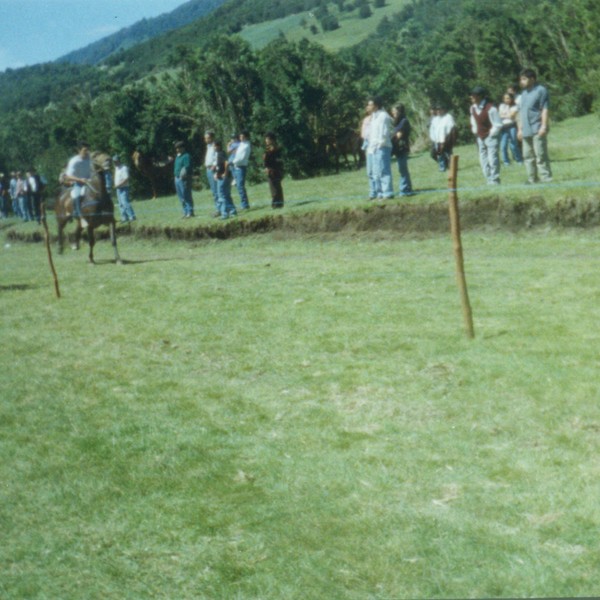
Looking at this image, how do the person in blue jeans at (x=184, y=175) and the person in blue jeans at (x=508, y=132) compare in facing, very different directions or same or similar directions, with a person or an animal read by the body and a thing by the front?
same or similar directions

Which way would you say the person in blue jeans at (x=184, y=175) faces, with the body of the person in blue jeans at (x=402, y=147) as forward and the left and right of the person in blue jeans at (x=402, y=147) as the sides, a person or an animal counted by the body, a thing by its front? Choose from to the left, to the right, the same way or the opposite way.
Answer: the same way

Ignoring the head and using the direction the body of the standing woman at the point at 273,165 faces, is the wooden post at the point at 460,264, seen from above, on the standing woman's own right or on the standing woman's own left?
on the standing woman's own left

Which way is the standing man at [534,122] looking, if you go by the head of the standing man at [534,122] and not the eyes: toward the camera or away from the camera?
toward the camera

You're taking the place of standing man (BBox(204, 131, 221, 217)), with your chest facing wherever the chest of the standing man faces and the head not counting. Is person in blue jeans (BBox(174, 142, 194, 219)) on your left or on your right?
on your right

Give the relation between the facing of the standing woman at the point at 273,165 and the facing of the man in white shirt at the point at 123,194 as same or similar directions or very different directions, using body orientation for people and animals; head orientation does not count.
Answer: same or similar directions

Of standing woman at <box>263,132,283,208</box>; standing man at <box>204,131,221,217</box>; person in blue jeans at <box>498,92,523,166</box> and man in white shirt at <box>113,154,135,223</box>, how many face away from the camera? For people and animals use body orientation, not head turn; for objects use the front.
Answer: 0

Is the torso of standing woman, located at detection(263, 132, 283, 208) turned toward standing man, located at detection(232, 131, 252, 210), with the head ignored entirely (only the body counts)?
no

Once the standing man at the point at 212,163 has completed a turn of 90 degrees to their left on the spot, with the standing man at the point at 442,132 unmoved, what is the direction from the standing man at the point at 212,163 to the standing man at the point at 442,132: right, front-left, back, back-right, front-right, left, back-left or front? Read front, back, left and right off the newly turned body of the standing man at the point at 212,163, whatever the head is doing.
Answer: front-left

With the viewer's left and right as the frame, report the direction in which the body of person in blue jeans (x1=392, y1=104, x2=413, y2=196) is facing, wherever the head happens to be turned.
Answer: facing the viewer and to the left of the viewer

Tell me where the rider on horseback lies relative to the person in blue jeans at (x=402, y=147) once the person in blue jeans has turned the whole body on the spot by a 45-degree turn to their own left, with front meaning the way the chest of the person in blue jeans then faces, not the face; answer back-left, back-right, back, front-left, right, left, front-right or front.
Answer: right

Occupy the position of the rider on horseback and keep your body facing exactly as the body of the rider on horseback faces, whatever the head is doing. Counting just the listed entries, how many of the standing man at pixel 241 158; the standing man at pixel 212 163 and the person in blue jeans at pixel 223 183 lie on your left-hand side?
3

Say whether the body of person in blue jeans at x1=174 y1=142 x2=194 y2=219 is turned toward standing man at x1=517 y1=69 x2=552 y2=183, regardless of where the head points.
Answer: no

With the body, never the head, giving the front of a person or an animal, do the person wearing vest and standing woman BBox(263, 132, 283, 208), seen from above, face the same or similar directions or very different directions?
same or similar directions

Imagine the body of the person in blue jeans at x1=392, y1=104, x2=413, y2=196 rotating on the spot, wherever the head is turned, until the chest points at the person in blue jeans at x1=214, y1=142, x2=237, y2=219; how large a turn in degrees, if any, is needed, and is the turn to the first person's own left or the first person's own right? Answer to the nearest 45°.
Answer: approximately 90° to the first person's own right

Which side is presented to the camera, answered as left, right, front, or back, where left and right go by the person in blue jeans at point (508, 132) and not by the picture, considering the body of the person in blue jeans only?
front

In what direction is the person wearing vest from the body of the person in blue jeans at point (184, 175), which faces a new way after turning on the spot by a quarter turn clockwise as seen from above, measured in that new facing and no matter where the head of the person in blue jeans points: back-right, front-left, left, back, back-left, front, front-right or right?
back

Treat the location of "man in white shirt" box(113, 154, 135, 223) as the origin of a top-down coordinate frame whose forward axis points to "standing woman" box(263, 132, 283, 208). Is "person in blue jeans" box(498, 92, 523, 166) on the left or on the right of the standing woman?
left
